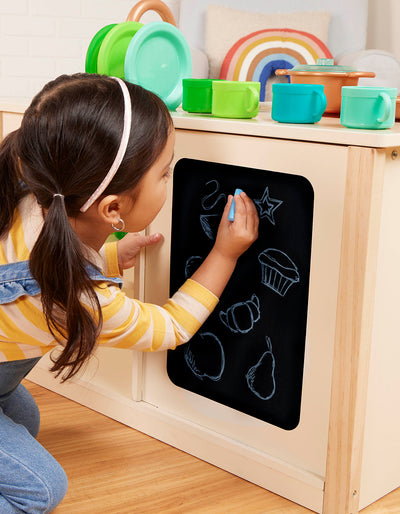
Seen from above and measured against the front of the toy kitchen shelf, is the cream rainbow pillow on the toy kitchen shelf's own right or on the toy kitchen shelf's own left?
on the toy kitchen shelf's own right

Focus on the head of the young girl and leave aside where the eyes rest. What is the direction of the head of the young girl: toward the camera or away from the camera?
away from the camera

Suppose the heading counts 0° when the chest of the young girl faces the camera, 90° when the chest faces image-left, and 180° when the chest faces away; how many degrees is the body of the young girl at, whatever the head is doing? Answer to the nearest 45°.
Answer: approximately 225°

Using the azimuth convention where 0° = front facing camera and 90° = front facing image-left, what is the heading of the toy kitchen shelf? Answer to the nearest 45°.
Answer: approximately 45°

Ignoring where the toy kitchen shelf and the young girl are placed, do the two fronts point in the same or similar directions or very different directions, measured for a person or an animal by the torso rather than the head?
very different directions
